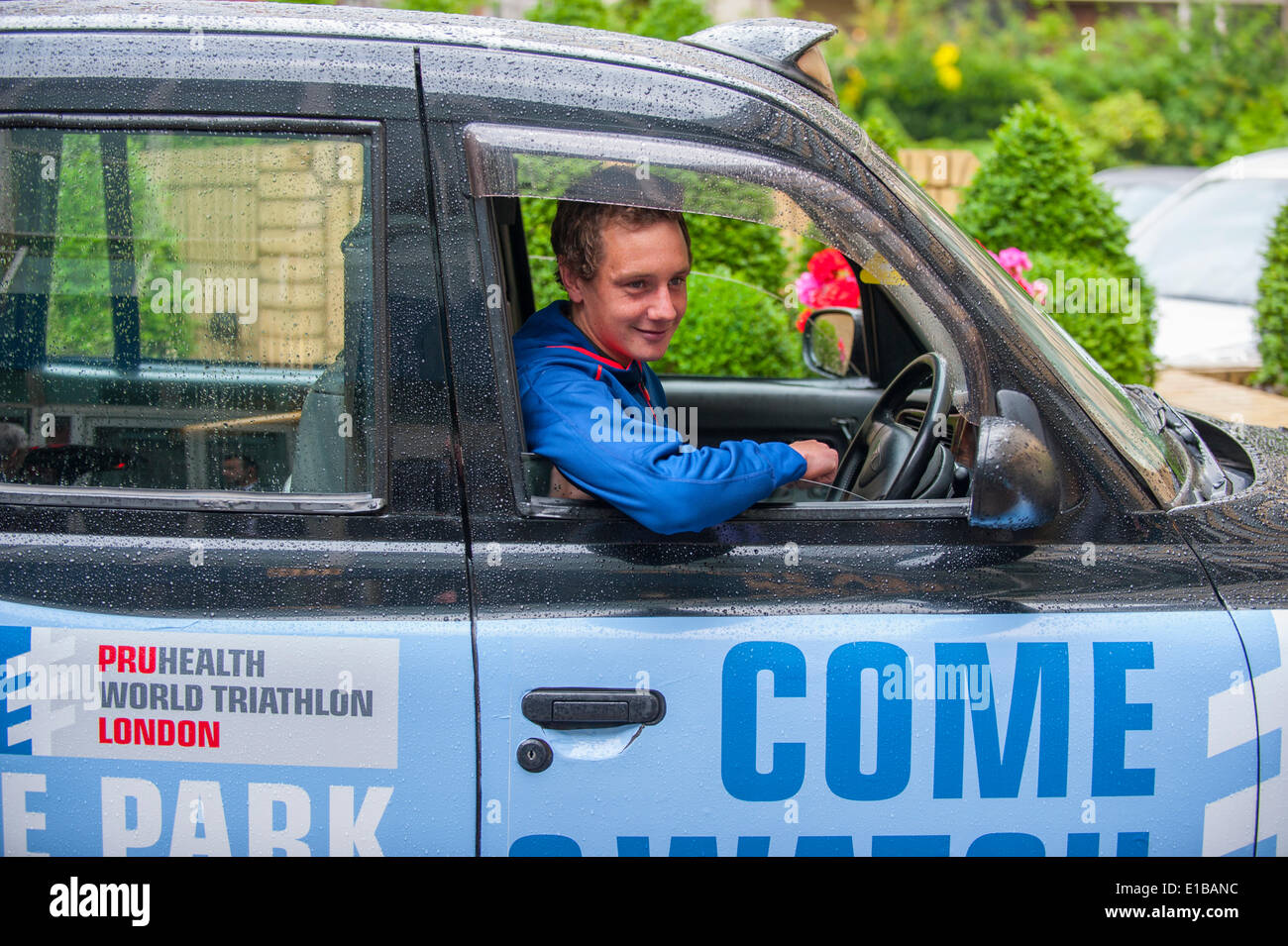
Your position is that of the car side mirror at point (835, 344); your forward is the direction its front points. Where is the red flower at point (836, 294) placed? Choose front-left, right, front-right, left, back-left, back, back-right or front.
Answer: back-right

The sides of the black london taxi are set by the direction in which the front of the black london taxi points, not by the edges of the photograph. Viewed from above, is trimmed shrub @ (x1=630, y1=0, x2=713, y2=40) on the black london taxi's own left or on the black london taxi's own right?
on the black london taxi's own left

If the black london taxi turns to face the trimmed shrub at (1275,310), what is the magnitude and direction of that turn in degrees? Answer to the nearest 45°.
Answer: approximately 45° to its left

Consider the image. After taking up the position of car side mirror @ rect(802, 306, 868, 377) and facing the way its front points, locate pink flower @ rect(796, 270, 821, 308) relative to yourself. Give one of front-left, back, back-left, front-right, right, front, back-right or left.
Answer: back-right

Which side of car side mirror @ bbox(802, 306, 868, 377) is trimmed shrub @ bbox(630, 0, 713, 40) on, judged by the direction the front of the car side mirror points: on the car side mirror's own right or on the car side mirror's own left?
on the car side mirror's own right

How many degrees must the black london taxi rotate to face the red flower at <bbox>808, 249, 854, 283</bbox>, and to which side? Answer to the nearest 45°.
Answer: approximately 90° to its left

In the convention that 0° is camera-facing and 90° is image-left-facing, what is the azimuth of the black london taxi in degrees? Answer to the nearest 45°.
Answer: approximately 270°

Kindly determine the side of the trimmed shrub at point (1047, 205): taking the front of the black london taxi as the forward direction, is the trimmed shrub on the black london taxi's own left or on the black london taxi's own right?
on the black london taxi's own left
